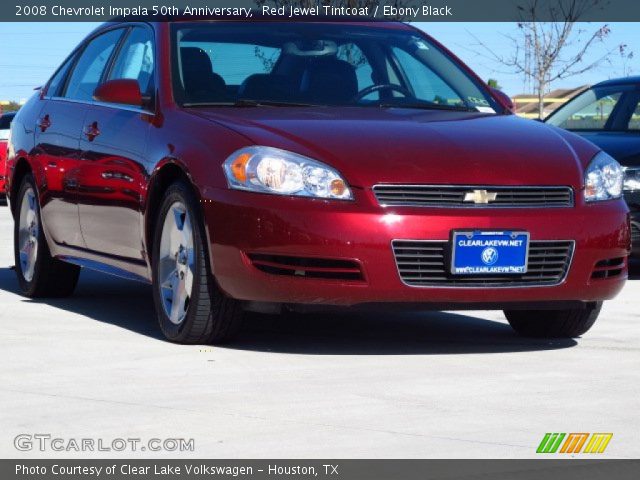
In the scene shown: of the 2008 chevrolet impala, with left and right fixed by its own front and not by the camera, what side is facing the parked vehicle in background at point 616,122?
left

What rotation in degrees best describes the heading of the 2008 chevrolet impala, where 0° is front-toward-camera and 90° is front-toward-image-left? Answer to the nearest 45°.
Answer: approximately 315°

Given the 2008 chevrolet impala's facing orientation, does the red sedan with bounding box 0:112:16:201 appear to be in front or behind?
behind
